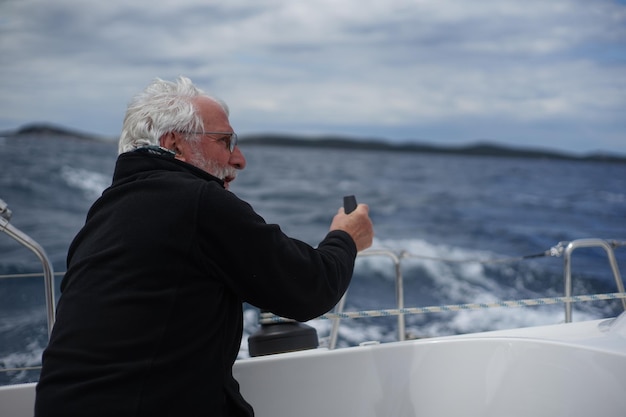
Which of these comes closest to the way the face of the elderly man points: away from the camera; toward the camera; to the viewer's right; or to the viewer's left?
to the viewer's right

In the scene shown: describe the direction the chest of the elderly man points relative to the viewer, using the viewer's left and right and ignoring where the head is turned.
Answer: facing away from the viewer and to the right of the viewer
